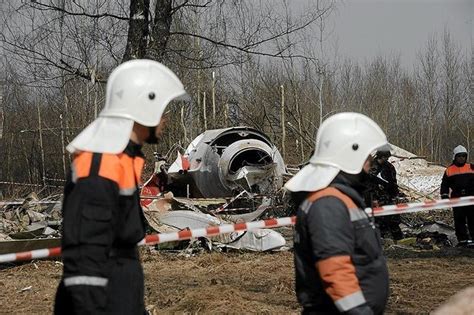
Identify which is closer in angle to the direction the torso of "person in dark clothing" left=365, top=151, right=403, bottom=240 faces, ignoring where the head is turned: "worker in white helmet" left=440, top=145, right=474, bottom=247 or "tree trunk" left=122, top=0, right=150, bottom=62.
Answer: the tree trunk

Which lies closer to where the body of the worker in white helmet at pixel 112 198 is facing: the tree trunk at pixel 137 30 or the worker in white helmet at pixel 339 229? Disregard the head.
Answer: the worker in white helmet

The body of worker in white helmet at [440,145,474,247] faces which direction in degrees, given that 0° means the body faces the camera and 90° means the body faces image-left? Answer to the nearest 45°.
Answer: approximately 0°

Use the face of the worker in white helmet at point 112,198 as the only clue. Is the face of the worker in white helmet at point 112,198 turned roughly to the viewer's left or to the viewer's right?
to the viewer's right

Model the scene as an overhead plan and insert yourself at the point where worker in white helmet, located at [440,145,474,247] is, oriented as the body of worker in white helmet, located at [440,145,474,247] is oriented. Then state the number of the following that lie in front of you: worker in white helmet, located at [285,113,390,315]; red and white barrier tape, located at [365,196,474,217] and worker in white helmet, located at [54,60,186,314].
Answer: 3

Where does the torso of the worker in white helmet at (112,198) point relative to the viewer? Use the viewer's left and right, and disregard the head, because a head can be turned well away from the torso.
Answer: facing to the right of the viewer
